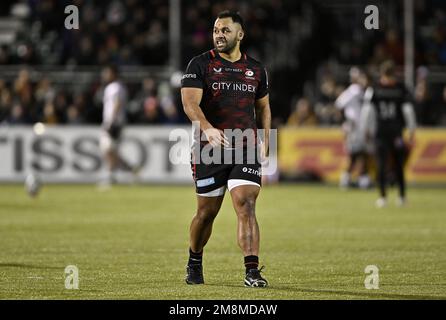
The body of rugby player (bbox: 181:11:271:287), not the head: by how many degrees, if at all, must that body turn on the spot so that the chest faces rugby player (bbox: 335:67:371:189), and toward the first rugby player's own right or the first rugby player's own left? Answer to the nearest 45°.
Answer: approximately 180°

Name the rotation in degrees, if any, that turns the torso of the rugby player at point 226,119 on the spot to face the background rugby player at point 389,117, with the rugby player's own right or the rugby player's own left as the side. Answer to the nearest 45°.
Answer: approximately 180°

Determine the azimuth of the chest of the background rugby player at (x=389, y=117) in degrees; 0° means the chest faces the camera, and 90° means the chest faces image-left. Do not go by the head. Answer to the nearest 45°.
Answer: approximately 180°

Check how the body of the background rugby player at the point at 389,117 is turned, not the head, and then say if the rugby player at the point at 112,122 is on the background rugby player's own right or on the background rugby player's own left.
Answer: on the background rugby player's own left

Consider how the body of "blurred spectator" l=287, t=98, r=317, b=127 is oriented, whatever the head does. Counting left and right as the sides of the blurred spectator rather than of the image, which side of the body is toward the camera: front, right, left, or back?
front

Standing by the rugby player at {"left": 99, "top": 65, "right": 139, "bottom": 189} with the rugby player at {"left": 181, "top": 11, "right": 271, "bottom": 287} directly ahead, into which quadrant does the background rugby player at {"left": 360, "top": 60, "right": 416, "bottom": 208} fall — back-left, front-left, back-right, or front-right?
front-left

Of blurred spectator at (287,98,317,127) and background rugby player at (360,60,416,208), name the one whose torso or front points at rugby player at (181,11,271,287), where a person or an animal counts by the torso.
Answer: the blurred spectator
